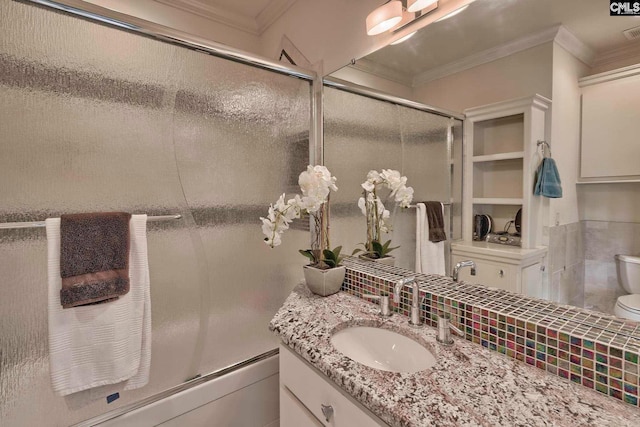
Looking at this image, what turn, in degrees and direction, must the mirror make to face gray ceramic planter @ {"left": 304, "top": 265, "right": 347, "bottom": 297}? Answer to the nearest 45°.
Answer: approximately 45° to its right

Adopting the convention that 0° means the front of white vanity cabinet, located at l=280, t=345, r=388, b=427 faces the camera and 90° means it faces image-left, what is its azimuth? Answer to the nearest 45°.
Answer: approximately 45°

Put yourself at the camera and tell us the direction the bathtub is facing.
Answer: facing the viewer and to the right of the viewer

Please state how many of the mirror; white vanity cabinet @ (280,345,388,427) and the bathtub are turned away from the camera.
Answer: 0

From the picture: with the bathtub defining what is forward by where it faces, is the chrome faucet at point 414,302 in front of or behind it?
in front

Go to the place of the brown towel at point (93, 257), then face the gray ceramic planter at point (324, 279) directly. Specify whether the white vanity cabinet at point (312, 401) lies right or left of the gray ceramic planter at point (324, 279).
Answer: right

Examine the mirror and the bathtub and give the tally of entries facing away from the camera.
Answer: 0

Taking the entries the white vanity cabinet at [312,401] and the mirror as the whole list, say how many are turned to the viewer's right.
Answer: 0
